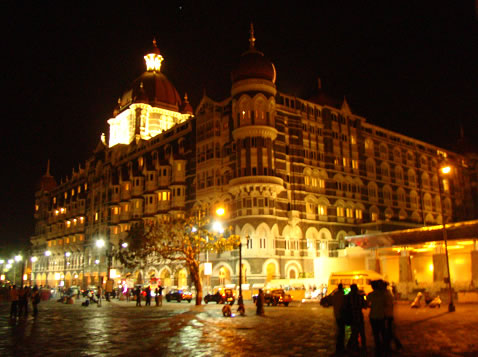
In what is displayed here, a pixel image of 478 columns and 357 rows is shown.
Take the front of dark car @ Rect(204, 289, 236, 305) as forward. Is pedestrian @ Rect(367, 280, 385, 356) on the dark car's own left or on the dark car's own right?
on the dark car's own left

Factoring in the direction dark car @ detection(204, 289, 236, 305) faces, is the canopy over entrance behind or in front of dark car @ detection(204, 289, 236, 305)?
behind

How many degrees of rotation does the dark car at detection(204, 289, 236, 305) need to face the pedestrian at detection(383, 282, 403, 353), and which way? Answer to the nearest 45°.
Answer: approximately 90° to its left

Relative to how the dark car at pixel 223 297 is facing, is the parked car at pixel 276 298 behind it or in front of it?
behind

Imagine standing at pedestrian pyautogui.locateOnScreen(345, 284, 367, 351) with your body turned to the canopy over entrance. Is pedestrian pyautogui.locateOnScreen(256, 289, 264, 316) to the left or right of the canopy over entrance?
left

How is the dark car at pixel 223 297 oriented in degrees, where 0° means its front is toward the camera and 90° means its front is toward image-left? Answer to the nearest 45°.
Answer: approximately 90°
